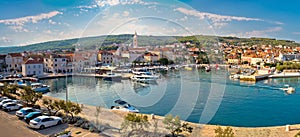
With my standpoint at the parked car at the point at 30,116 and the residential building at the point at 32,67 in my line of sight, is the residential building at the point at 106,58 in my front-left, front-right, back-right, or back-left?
front-right
